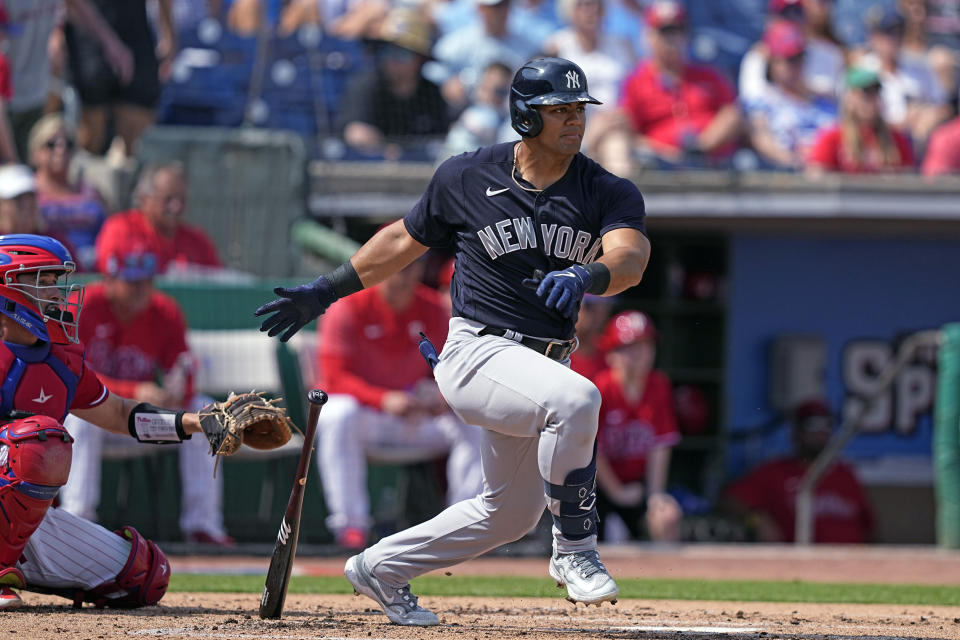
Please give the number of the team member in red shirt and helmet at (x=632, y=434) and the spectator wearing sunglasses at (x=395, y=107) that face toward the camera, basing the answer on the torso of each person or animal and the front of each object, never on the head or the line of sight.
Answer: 2

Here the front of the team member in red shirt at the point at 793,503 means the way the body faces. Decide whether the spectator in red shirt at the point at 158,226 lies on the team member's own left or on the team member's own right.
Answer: on the team member's own right

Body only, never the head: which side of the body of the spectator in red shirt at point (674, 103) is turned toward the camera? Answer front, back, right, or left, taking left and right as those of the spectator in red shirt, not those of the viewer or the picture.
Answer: front

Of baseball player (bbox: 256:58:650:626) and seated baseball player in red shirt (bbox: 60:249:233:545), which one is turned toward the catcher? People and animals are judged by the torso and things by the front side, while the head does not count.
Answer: the seated baseball player in red shirt

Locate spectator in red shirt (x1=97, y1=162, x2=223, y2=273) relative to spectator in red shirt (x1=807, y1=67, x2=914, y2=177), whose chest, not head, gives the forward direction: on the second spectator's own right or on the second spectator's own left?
on the second spectator's own right

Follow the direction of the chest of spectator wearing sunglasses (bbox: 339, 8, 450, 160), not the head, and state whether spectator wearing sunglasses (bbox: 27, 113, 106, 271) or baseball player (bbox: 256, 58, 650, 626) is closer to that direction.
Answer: the baseball player

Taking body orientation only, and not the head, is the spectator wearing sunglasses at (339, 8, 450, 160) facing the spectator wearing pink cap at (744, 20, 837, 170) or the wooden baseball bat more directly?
the wooden baseball bat

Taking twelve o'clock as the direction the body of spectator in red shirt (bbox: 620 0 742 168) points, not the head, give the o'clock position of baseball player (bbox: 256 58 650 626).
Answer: The baseball player is roughly at 12 o'clock from the spectator in red shirt.

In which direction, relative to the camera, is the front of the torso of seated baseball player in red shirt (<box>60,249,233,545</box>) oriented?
toward the camera

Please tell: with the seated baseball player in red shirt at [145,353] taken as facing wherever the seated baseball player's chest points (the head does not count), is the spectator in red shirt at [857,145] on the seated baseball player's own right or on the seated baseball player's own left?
on the seated baseball player's own left

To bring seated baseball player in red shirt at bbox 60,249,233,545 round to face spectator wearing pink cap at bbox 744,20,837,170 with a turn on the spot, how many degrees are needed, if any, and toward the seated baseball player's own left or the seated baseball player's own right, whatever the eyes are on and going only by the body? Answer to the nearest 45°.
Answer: approximately 135° to the seated baseball player's own left

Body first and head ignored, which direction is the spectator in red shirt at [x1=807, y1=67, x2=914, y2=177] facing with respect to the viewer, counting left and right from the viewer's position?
facing the viewer
